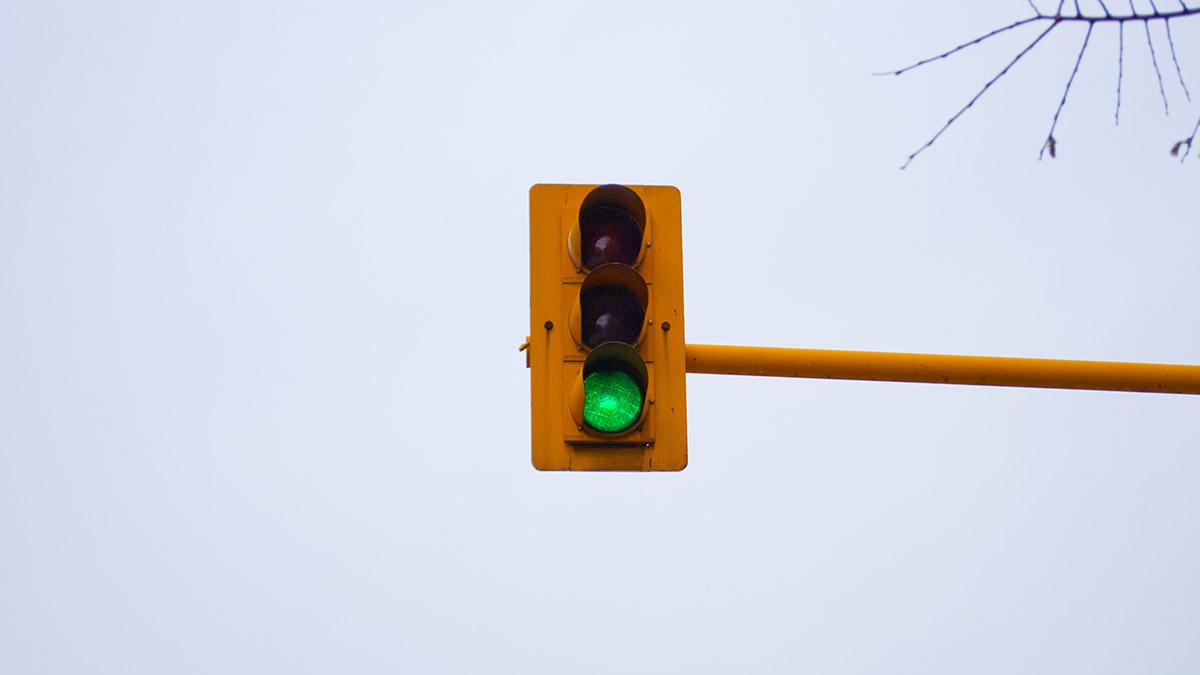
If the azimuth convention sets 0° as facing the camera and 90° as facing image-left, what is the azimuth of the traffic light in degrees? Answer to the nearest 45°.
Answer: approximately 0°
